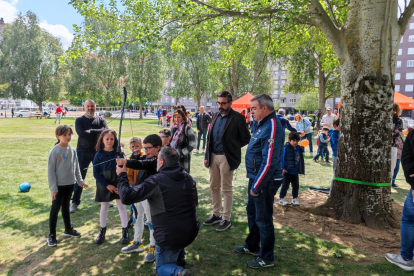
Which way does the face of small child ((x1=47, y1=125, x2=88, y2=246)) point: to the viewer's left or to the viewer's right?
to the viewer's right

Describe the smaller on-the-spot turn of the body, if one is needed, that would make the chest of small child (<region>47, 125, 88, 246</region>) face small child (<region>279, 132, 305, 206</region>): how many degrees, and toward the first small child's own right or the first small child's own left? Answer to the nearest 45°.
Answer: approximately 45° to the first small child's own left

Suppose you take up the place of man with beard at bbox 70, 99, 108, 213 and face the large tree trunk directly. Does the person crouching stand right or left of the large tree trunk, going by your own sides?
right
